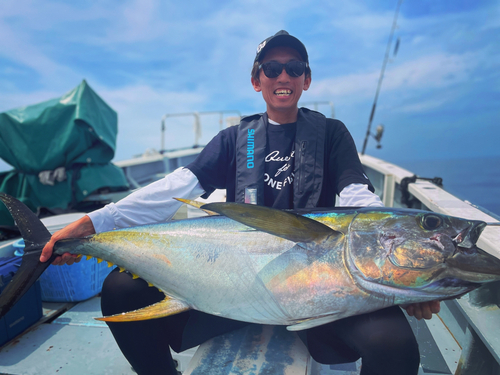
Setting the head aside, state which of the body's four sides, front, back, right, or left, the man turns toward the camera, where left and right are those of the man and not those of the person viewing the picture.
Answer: front

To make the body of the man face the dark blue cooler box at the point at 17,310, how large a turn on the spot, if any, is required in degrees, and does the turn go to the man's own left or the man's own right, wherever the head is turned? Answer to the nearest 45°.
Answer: approximately 90° to the man's own right

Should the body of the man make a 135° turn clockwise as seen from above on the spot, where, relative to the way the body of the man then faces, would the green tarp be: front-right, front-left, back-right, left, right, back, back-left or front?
front

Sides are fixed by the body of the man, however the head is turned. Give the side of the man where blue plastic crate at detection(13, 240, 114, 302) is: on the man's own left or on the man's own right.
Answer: on the man's own right
